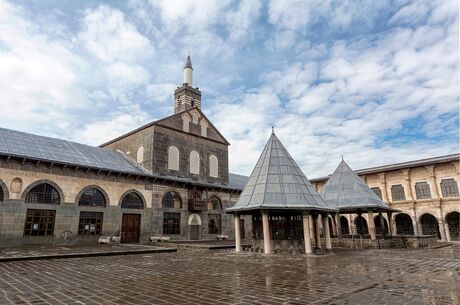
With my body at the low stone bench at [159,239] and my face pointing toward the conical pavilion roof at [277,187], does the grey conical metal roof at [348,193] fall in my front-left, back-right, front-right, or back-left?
front-left

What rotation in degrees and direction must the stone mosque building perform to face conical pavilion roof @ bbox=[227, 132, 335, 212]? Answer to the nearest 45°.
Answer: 0° — it already faces it

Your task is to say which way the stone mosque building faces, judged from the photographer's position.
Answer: facing the viewer and to the right of the viewer
